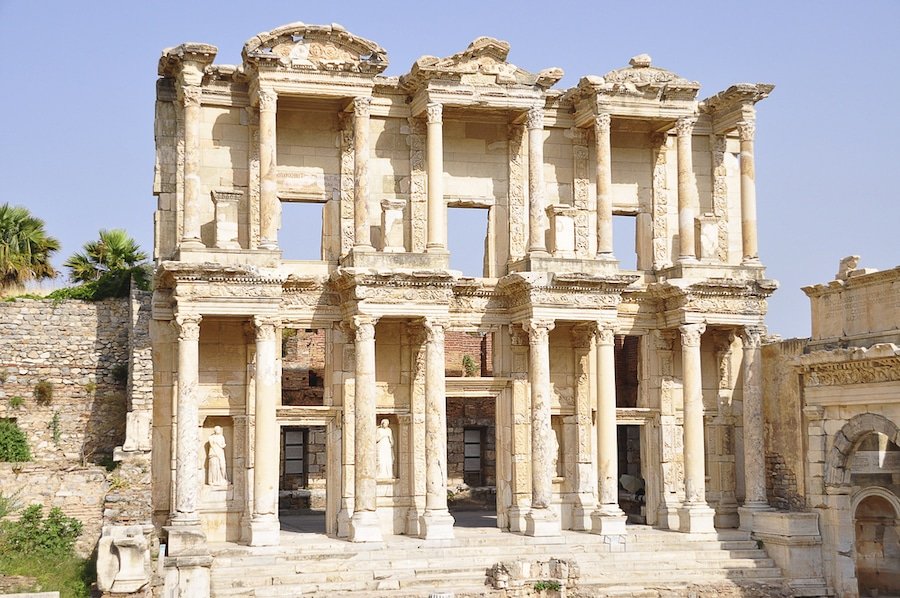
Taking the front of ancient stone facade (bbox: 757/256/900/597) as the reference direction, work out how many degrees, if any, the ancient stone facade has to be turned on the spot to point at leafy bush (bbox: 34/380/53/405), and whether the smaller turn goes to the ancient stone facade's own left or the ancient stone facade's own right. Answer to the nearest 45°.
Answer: approximately 45° to the ancient stone facade's own right

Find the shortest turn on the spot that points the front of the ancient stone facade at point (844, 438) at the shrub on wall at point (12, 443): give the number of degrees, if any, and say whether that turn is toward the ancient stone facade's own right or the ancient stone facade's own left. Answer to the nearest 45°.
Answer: approximately 45° to the ancient stone facade's own right

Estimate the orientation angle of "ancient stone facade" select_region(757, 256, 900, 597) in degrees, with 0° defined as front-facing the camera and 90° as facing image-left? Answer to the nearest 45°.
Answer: approximately 45°

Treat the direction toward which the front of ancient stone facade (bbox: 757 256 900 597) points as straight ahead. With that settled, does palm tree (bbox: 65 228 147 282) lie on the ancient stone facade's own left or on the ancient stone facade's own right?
on the ancient stone facade's own right
